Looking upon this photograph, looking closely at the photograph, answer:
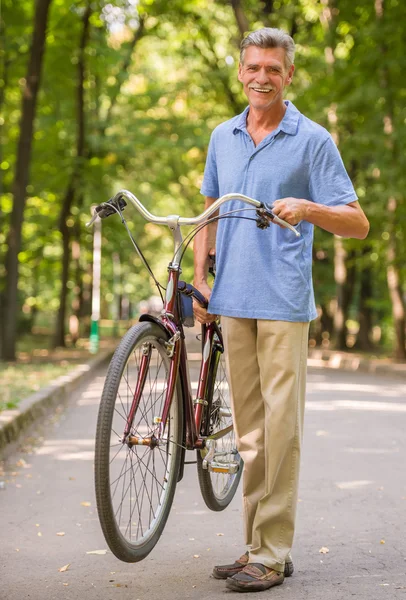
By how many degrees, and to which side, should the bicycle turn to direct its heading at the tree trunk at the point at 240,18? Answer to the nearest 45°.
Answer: approximately 135° to its right

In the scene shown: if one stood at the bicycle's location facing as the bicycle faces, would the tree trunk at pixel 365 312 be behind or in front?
behind

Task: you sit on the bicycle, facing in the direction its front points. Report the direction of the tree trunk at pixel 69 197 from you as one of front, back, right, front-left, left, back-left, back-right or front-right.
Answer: back-right

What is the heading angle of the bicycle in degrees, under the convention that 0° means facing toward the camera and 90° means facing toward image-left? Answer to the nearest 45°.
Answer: approximately 45°
